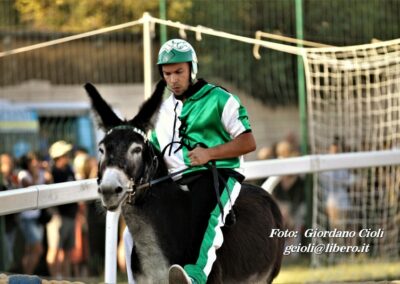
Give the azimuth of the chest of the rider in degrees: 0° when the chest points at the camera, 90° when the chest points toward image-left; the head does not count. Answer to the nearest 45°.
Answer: approximately 45°

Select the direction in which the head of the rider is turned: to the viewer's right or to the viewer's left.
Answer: to the viewer's left

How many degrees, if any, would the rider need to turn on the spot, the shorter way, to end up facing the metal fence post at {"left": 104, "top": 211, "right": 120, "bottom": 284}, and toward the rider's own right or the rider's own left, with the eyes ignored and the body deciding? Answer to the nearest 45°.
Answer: approximately 90° to the rider's own right

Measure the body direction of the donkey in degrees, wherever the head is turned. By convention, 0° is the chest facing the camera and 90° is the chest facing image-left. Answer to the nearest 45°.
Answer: approximately 45°

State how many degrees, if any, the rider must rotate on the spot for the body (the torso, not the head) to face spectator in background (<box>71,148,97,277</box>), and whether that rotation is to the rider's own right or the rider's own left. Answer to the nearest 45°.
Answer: approximately 135° to the rider's own right

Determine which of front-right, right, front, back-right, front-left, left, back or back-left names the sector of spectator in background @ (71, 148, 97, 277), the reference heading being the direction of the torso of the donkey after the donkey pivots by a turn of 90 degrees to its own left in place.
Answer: back-left
